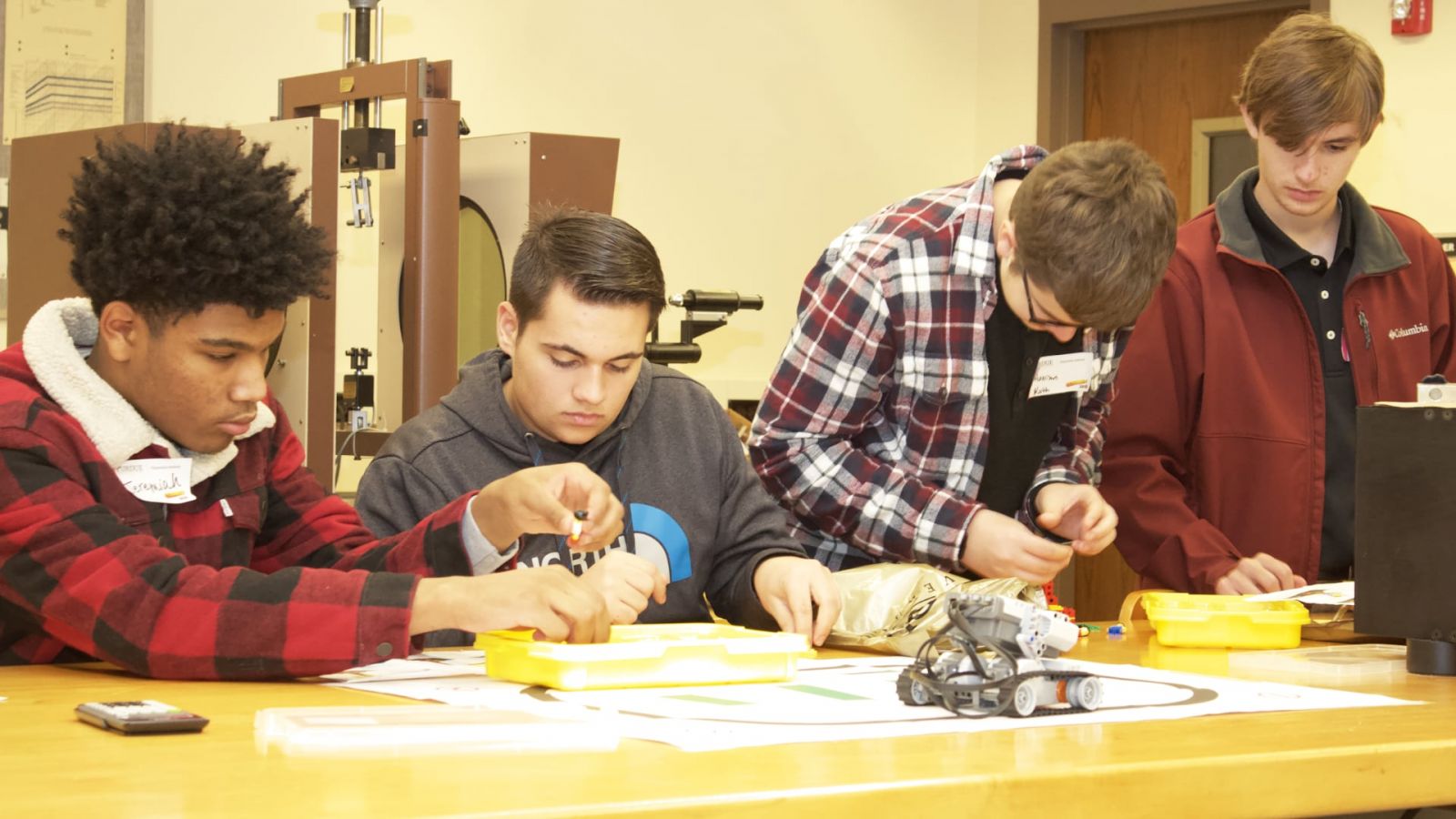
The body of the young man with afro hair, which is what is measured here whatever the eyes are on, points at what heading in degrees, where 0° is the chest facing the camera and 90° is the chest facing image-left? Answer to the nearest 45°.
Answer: approximately 315°

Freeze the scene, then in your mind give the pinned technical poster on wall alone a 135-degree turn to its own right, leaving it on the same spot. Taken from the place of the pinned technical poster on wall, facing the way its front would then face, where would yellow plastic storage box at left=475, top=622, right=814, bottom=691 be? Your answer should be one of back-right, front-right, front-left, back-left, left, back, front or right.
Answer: back-left

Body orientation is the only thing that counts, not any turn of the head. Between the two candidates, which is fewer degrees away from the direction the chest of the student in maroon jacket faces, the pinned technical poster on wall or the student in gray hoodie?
the student in gray hoodie

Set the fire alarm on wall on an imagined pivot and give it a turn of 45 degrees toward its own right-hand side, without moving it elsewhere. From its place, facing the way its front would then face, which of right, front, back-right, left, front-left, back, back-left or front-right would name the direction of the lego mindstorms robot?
front-left

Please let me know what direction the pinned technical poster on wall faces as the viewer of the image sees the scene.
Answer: facing the viewer

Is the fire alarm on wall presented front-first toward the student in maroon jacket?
yes

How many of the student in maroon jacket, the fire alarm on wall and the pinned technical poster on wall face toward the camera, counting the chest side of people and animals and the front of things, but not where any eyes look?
3

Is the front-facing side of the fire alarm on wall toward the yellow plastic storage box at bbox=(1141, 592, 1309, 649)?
yes

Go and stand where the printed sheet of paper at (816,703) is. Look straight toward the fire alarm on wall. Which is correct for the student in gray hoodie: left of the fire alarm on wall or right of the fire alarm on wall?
left

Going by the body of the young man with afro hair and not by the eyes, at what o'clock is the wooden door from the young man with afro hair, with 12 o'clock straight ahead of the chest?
The wooden door is roughly at 9 o'clock from the young man with afro hair.

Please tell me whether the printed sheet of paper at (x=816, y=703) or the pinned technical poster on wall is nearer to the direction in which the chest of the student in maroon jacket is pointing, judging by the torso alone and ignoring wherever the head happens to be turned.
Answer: the printed sheet of paper

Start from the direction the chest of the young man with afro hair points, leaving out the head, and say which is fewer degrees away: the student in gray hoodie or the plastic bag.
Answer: the plastic bag
